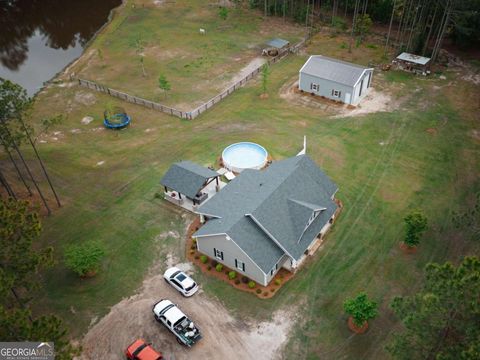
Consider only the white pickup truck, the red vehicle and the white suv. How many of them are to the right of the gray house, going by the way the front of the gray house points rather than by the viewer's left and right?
3

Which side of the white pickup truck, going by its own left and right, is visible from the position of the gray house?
right

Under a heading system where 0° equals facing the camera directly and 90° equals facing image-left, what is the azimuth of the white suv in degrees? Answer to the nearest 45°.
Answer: approximately 135°

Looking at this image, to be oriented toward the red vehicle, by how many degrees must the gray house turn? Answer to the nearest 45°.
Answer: approximately 90° to its right

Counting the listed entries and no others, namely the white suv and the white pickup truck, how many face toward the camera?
0

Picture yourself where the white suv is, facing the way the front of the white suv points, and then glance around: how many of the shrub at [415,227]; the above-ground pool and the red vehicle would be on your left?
1

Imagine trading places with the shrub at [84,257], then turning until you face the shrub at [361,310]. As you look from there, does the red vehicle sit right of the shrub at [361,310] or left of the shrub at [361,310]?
right

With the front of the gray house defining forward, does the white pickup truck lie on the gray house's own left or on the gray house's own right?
on the gray house's own right

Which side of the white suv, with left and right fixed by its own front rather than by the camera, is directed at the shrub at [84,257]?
front

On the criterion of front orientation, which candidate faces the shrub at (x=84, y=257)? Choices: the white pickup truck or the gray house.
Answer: the white pickup truck

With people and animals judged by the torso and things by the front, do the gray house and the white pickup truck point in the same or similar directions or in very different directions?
very different directions

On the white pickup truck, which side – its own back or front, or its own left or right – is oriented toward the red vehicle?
left

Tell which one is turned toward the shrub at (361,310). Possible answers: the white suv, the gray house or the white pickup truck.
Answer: the gray house

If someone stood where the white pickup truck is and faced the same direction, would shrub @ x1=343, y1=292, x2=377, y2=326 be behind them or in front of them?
behind

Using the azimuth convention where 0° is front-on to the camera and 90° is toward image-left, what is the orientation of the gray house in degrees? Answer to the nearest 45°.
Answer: approximately 315°

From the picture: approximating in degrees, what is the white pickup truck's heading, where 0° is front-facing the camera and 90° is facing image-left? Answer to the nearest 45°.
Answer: approximately 135°

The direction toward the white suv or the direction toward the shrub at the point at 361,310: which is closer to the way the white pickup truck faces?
the white suv
